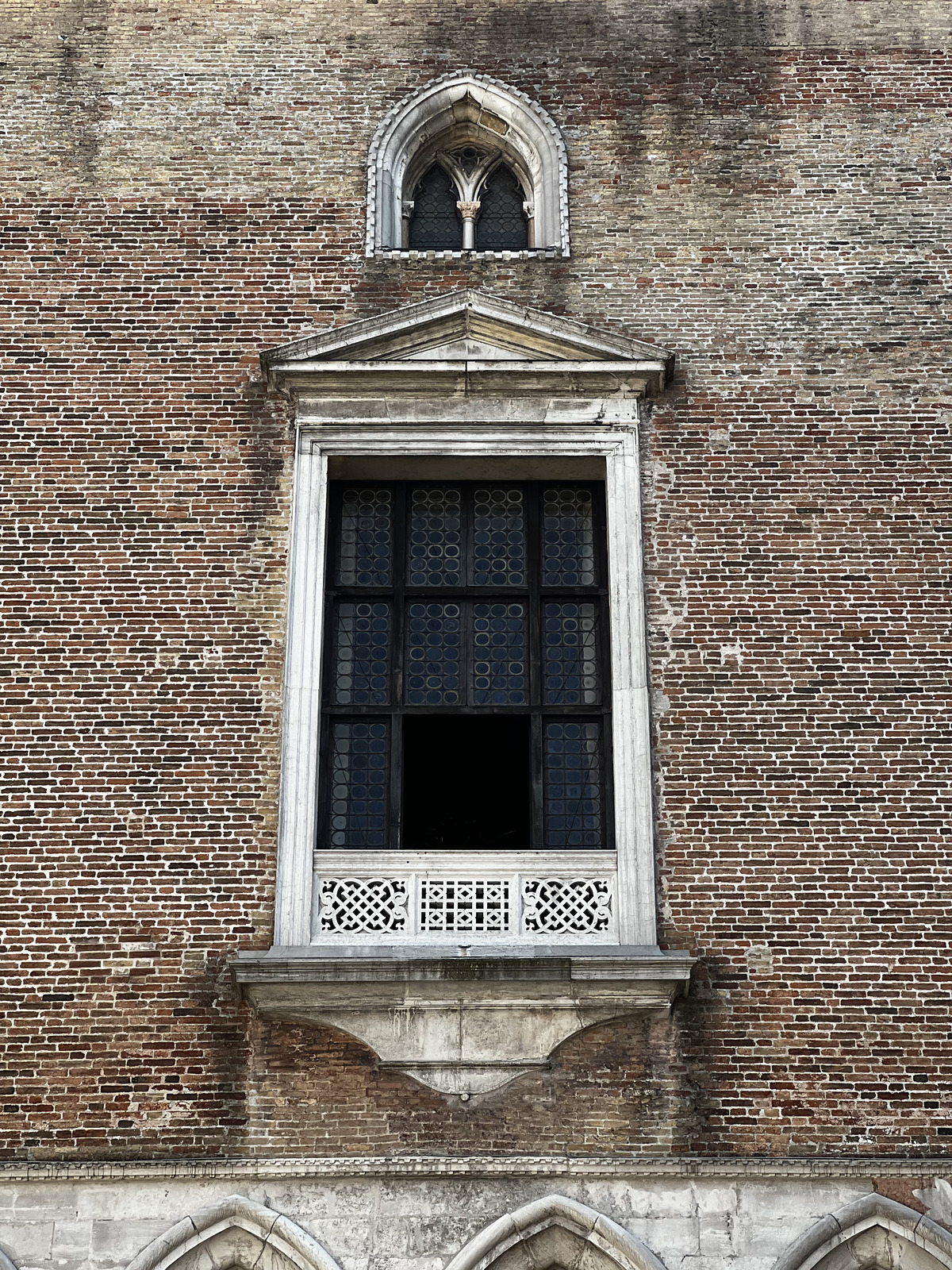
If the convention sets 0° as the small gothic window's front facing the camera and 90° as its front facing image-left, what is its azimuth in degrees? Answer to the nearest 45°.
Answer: approximately 0°
